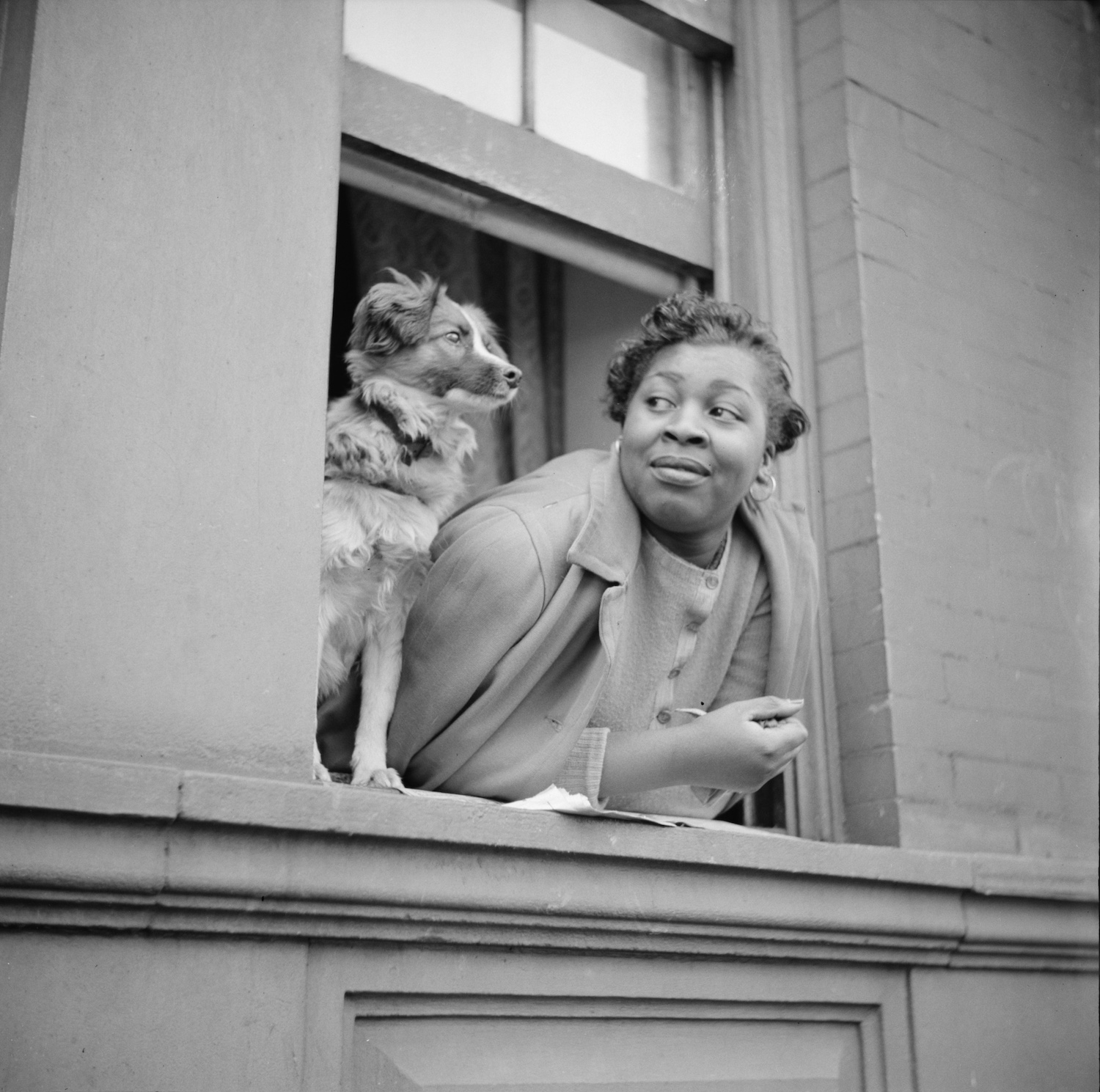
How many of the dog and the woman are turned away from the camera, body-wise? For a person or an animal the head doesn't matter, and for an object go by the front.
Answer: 0

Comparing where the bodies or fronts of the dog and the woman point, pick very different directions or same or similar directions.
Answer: same or similar directions

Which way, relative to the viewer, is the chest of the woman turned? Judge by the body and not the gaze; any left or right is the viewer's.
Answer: facing the viewer and to the right of the viewer
